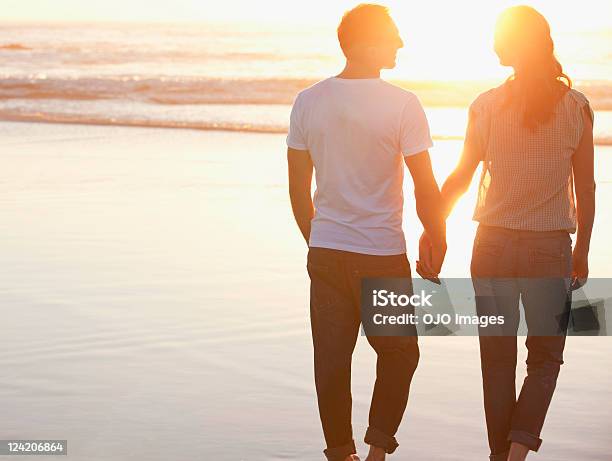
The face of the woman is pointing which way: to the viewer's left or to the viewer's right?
to the viewer's left

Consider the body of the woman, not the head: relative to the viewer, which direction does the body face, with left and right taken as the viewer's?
facing away from the viewer

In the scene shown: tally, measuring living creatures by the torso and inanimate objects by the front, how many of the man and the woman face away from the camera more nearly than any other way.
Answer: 2

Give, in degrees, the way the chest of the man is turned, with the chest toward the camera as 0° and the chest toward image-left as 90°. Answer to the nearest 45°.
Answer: approximately 180°

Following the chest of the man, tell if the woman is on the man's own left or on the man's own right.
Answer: on the man's own right

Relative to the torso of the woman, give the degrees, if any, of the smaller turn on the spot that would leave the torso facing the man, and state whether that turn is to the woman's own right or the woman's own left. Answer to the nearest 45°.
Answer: approximately 90° to the woman's own left
